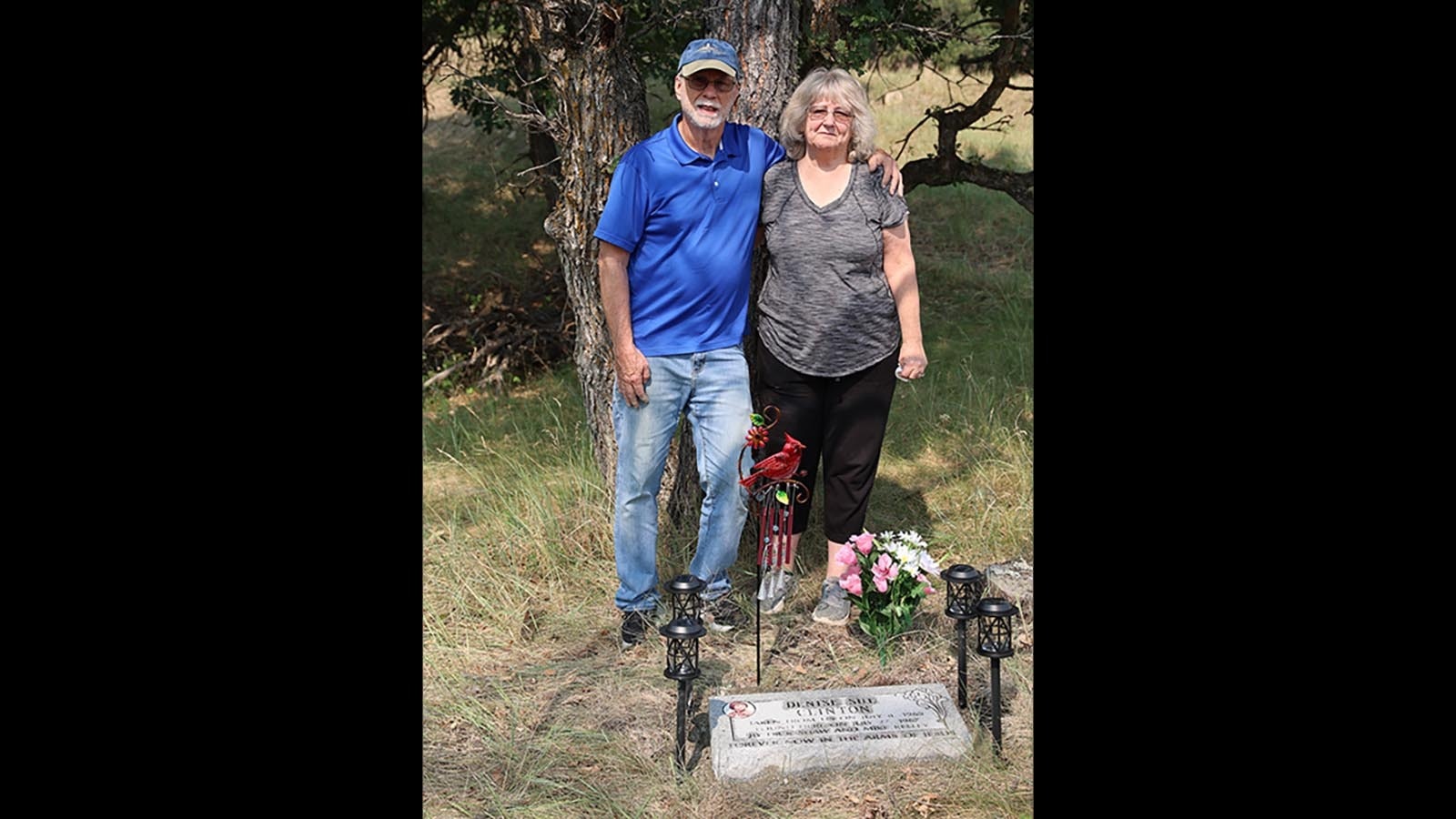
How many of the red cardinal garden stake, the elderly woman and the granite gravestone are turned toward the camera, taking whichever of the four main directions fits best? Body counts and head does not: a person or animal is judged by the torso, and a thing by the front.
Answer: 2

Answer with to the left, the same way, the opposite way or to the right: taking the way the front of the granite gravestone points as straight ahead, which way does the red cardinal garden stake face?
to the left

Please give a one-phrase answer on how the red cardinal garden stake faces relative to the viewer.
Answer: facing to the right of the viewer

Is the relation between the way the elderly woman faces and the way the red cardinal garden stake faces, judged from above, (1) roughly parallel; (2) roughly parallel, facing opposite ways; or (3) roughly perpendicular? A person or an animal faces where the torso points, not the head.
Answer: roughly perpendicular
